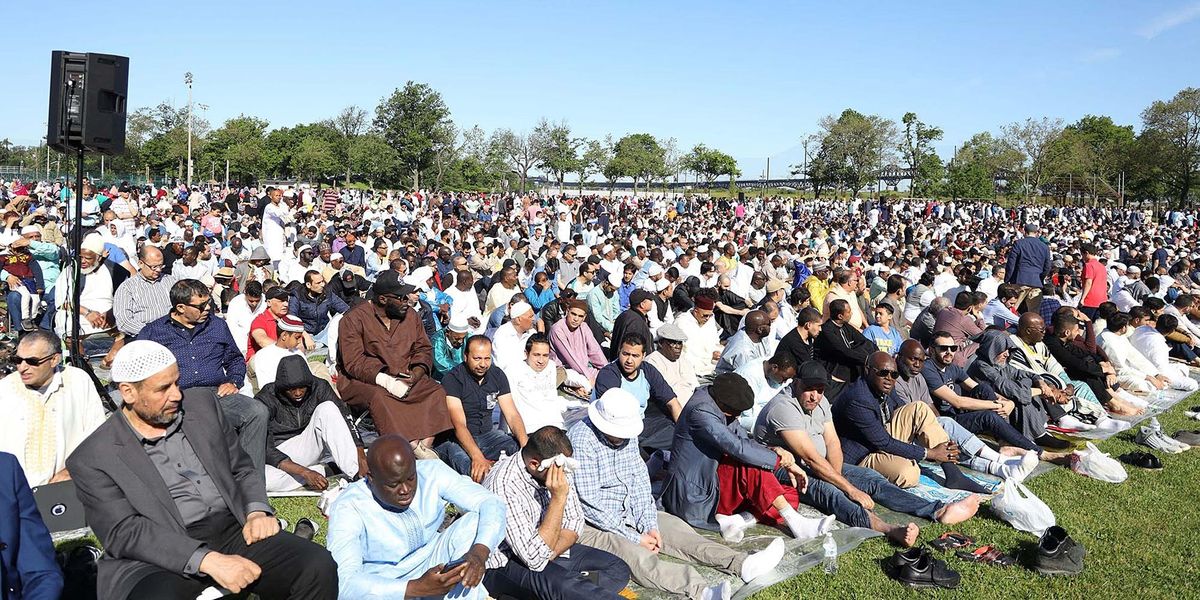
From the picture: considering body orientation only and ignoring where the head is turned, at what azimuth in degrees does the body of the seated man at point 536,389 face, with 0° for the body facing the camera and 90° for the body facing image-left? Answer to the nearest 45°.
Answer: approximately 315°

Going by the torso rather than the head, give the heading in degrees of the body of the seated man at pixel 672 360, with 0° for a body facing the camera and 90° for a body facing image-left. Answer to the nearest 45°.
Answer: approximately 315°

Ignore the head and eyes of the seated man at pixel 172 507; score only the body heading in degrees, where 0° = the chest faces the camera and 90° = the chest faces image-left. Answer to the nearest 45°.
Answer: approximately 315°

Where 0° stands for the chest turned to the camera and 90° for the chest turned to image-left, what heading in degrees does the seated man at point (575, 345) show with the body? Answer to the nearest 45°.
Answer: approximately 315°

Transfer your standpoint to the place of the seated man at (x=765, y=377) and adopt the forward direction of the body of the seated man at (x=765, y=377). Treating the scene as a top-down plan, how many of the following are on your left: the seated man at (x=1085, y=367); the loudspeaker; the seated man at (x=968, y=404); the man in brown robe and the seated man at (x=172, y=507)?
2

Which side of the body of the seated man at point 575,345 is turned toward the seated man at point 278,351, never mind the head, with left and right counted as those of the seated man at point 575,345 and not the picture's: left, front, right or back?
right
